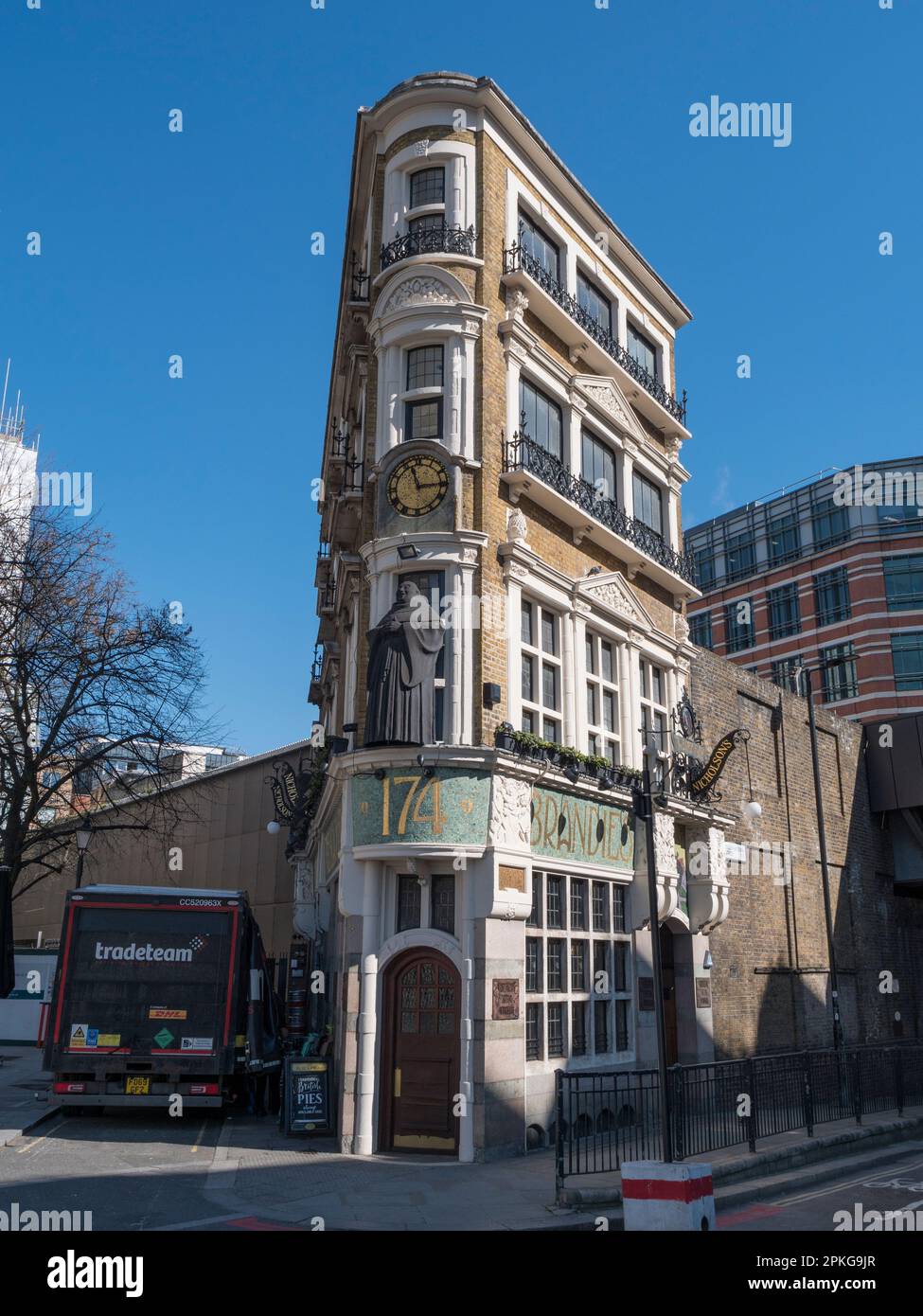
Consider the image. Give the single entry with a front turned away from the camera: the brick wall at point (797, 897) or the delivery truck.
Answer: the delivery truck

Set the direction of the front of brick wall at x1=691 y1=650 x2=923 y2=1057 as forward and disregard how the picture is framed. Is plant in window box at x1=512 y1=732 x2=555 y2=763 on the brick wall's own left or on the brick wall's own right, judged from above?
on the brick wall's own right

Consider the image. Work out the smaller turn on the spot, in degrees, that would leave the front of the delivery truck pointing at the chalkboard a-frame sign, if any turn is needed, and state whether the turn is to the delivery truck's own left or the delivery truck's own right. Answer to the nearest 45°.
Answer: approximately 135° to the delivery truck's own right

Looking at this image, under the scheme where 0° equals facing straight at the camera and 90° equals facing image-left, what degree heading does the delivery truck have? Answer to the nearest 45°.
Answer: approximately 180°

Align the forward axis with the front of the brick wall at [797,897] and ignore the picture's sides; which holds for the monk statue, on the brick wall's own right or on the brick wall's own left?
on the brick wall's own right

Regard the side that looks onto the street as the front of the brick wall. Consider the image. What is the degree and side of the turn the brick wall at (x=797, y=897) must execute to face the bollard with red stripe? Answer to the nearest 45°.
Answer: approximately 45° to its right

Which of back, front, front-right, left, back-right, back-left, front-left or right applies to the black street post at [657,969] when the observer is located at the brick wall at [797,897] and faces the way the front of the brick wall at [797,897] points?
front-right

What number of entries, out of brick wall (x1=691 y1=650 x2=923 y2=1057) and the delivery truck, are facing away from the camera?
1

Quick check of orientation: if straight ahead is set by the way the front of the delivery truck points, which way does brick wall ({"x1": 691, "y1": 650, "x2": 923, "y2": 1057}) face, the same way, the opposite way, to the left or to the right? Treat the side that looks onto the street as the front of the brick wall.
the opposite way

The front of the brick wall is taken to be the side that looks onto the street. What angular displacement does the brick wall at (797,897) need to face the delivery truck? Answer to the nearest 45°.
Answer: approximately 90° to its right

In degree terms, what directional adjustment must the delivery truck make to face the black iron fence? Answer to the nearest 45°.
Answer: approximately 135° to its right
